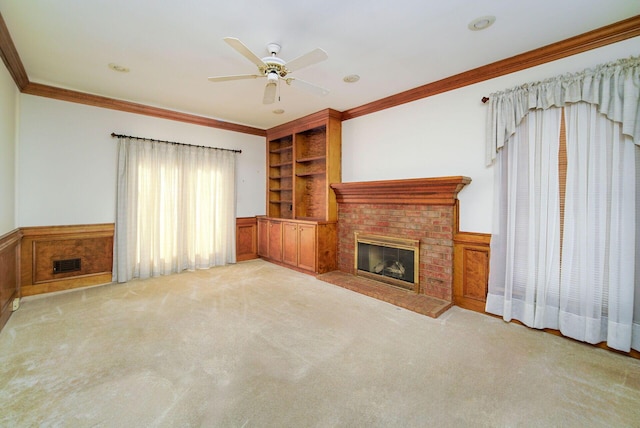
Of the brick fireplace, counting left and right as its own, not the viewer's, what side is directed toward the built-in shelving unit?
right

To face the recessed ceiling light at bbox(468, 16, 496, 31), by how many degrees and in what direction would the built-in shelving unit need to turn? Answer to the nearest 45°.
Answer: approximately 90° to its left

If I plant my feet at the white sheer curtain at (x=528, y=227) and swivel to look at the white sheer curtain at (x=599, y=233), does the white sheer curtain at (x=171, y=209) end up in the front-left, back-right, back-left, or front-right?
back-right

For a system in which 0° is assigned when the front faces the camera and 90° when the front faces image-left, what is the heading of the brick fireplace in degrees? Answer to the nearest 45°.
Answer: approximately 45°

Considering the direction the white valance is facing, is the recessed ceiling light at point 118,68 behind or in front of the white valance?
in front

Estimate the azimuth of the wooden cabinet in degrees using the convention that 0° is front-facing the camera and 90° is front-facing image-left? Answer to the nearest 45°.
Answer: approximately 45°

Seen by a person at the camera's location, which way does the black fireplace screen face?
facing the viewer and to the left of the viewer

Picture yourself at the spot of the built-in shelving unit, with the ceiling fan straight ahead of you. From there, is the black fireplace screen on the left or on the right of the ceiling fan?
left

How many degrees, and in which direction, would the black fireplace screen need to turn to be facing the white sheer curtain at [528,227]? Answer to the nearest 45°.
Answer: approximately 90° to its left

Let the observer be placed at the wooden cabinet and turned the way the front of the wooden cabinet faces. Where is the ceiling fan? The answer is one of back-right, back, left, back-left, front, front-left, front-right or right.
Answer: front-left

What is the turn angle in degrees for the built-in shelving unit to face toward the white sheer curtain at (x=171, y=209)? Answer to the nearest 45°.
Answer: approximately 45° to its right

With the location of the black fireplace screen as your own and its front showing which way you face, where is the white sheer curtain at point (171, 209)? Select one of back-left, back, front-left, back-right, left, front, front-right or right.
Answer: front-right

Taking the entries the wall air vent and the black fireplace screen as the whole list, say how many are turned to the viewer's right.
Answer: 0

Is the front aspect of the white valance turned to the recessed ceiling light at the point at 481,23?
yes

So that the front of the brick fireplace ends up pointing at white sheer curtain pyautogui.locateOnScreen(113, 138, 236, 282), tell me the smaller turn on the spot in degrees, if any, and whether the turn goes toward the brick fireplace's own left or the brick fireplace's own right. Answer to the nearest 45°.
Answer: approximately 45° to the brick fireplace's own right

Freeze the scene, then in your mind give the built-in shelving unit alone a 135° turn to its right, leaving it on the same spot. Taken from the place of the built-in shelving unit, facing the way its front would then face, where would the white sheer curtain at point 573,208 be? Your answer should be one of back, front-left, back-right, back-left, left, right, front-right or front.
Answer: back-right

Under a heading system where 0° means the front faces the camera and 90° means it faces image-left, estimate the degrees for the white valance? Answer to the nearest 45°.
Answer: approximately 45°

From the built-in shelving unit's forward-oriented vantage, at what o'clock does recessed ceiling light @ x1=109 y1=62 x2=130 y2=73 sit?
The recessed ceiling light is roughly at 12 o'clock from the built-in shelving unit.
